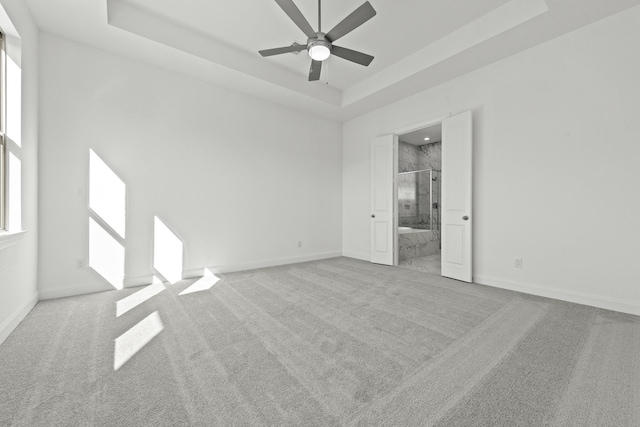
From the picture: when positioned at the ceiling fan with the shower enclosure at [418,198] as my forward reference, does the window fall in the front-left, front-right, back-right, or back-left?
back-left

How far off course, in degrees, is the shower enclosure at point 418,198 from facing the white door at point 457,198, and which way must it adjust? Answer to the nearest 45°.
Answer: approximately 45° to its left

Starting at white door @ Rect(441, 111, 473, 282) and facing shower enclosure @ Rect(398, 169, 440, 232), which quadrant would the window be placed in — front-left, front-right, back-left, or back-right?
back-left

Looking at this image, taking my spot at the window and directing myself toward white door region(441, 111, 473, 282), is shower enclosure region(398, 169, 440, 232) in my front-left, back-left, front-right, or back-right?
front-left

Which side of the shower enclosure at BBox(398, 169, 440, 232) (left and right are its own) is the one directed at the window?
front

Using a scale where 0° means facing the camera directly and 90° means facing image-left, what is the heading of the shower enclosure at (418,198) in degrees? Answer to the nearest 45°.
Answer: approximately 45°

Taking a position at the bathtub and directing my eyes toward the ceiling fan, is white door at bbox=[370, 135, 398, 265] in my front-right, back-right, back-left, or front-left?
front-right

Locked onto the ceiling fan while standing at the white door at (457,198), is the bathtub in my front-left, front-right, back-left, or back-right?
back-right

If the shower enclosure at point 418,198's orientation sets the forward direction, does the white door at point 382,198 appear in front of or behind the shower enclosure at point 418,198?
in front

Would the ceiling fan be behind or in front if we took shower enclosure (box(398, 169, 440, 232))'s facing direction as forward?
in front

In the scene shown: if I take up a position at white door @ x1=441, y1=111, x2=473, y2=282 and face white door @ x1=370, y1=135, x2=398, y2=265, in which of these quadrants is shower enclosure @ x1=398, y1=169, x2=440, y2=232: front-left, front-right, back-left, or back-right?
front-right
